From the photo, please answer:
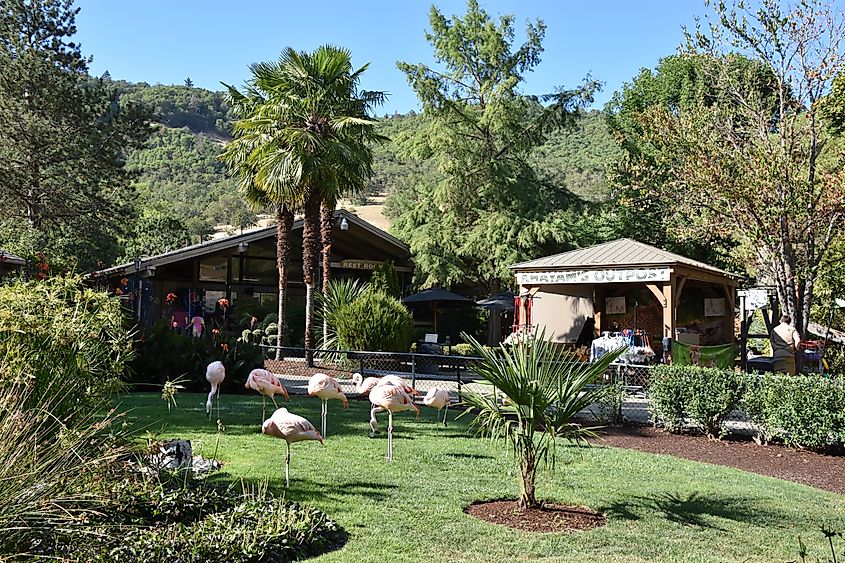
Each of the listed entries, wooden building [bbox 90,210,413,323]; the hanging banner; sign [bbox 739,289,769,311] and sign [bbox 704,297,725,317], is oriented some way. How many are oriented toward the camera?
4

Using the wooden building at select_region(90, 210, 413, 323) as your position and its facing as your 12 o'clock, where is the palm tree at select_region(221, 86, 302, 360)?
The palm tree is roughly at 12 o'clock from the wooden building.

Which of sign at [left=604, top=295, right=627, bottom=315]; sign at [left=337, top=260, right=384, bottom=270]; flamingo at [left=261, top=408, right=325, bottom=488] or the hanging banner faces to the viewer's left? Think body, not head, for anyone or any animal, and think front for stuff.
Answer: the flamingo

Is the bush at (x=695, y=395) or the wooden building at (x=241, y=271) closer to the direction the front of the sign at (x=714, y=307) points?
the bush

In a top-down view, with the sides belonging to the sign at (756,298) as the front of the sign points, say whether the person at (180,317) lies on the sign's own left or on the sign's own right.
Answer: on the sign's own right

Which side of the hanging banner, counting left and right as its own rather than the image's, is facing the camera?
front

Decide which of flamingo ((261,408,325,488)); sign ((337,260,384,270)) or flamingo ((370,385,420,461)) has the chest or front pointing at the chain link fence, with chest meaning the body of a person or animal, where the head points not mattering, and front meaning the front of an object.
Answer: the sign

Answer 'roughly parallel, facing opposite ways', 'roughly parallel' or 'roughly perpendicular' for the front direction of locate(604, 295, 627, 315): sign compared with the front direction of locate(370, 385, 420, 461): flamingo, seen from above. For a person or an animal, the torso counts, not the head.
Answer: roughly perpendicular

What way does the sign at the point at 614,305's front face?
toward the camera

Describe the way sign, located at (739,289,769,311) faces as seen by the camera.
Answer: facing the viewer

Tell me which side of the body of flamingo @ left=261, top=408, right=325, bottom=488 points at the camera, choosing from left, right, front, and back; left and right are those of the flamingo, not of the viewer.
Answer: left

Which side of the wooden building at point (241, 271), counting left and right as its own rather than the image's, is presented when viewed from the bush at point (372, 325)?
front

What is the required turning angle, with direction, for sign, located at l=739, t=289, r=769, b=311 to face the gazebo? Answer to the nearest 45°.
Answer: approximately 135° to its right

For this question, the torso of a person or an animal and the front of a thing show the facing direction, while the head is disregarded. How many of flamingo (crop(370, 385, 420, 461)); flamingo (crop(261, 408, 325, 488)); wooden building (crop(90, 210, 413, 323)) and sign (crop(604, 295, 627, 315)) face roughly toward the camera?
2

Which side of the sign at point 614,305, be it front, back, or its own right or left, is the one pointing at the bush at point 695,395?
front

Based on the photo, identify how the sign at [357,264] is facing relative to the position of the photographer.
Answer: facing the viewer

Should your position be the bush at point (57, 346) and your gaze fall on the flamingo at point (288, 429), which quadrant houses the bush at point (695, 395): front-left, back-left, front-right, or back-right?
front-left

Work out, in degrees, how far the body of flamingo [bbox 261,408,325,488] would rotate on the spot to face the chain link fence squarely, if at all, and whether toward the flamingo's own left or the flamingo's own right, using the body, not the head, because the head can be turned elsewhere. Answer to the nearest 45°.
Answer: approximately 90° to the flamingo's own right

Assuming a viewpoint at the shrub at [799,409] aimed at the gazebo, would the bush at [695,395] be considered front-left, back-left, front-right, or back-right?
front-left

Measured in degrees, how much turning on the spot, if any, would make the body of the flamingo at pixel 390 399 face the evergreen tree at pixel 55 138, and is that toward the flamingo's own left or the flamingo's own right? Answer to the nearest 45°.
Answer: approximately 45° to the flamingo's own right
